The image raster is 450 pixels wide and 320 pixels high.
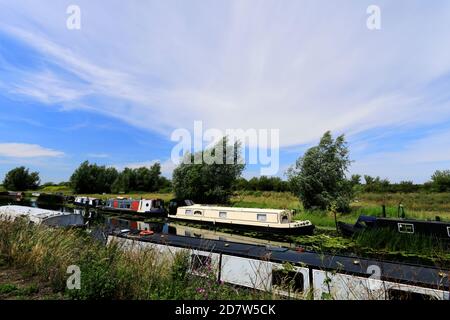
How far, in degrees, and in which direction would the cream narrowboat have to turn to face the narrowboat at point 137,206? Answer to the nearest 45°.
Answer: approximately 180°

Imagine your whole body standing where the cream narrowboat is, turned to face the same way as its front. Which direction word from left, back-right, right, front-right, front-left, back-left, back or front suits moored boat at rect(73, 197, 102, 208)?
back

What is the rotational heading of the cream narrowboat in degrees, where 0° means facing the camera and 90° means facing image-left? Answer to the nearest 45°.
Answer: approximately 315°
